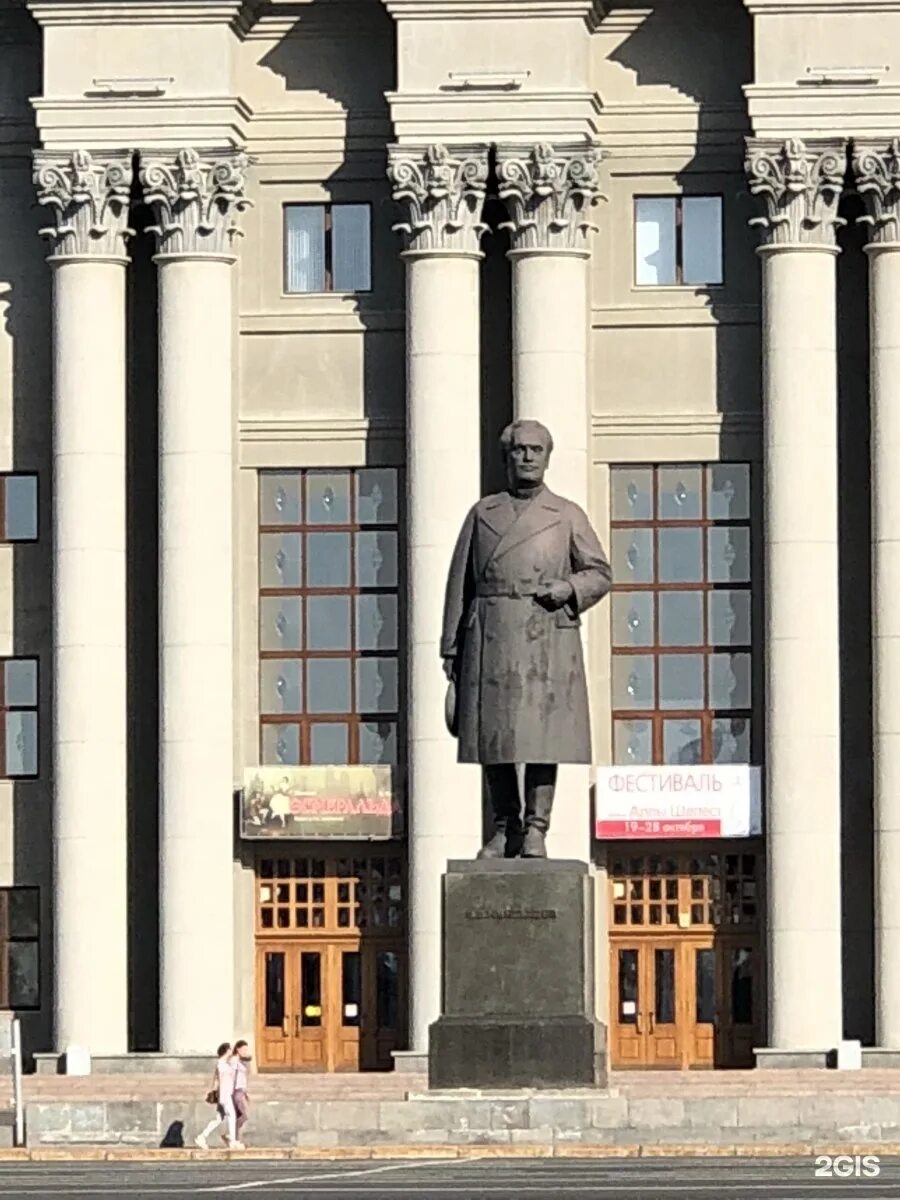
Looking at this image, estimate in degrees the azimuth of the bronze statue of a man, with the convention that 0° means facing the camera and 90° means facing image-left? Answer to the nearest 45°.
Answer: approximately 0°
